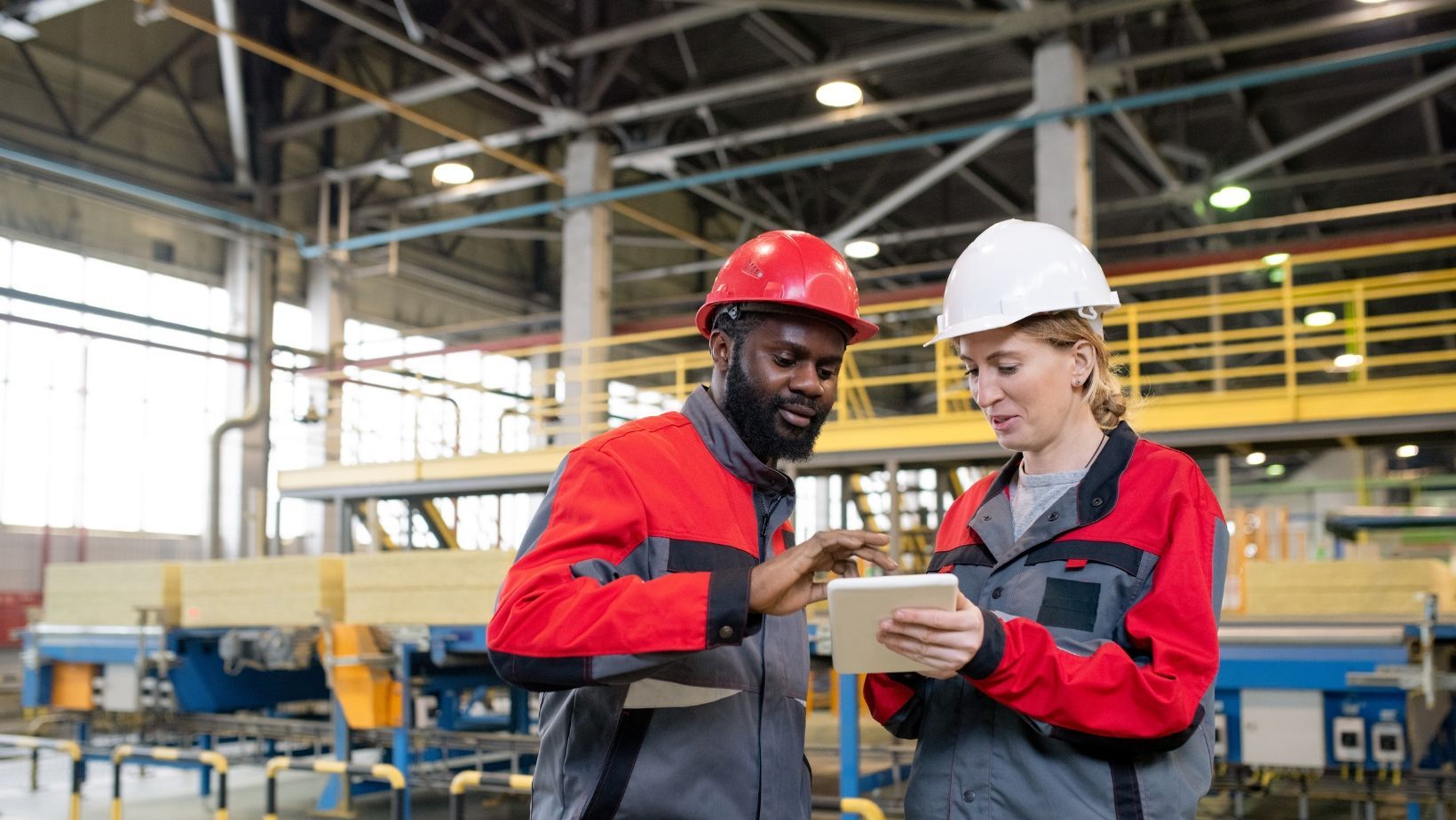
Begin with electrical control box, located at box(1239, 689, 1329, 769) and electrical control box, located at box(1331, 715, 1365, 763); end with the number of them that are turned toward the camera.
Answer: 2

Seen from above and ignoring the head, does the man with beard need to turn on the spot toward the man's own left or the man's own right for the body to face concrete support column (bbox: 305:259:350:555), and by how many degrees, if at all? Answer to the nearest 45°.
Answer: approximately 135° to the man's own left

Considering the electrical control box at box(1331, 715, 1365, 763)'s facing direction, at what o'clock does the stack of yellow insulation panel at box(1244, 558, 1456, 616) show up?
The stack of yellow insulation panel is roughly at 6 o'clock from the electrical control box.

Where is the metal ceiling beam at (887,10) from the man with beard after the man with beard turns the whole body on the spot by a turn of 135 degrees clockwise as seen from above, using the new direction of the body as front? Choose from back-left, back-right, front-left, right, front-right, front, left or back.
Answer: right

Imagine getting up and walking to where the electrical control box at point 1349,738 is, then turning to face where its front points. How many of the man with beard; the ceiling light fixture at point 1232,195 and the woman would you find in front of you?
2

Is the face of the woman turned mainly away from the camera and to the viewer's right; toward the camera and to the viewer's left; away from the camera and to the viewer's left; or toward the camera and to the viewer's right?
toward the camera and to the viewer's left

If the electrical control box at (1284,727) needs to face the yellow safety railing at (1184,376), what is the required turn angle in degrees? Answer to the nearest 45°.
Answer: approximately 180°

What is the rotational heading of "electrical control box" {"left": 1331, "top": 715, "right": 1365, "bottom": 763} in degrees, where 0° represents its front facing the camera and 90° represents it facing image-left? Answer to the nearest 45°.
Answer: approximately 0°

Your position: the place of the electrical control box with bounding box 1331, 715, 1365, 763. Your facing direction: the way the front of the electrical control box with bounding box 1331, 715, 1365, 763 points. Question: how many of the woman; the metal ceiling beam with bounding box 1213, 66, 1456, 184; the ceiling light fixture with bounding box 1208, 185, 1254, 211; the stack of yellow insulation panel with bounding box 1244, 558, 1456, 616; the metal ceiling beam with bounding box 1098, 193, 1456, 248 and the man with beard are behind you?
4

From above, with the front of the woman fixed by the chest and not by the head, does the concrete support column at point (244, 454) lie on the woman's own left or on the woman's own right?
on the woman's own right

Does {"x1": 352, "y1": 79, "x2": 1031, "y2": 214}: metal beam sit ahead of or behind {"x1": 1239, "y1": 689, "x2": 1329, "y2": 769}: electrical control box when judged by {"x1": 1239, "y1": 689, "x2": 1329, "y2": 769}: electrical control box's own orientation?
behind
